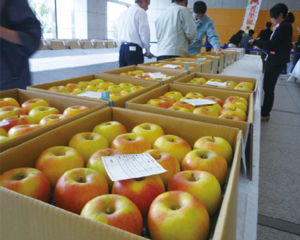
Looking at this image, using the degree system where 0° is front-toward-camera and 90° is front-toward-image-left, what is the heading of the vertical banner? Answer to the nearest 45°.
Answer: approximately 0°

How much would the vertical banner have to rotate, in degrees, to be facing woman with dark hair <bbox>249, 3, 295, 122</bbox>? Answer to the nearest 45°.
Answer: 0° — it already faces them

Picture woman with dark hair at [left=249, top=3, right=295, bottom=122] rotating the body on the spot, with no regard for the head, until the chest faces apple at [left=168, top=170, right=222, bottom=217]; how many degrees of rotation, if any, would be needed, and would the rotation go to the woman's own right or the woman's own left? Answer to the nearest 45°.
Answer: approximately 90° to the woman's own left

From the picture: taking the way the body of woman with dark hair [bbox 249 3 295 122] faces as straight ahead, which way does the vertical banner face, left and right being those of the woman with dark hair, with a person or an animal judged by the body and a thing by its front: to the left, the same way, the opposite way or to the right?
to the left

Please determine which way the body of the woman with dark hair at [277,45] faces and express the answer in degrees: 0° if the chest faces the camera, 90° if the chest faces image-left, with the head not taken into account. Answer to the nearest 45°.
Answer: approximately 90°

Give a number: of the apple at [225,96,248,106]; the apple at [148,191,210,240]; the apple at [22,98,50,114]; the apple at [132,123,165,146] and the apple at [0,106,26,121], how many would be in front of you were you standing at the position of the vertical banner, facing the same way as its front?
5

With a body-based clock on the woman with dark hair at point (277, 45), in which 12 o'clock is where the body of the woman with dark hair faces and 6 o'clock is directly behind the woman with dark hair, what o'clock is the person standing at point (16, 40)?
The person standing is roughly at 10 o'clock from the woman with dark hair.

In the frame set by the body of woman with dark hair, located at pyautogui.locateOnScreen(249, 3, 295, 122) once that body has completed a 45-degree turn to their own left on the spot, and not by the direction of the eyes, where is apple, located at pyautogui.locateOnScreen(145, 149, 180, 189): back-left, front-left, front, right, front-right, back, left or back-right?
front-left

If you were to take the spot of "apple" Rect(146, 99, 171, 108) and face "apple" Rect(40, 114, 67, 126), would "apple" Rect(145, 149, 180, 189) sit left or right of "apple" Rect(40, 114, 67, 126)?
left

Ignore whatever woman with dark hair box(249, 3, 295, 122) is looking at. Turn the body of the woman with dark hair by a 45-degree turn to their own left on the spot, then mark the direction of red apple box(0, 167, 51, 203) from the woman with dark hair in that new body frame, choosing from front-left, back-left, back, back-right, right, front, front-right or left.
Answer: front-left
